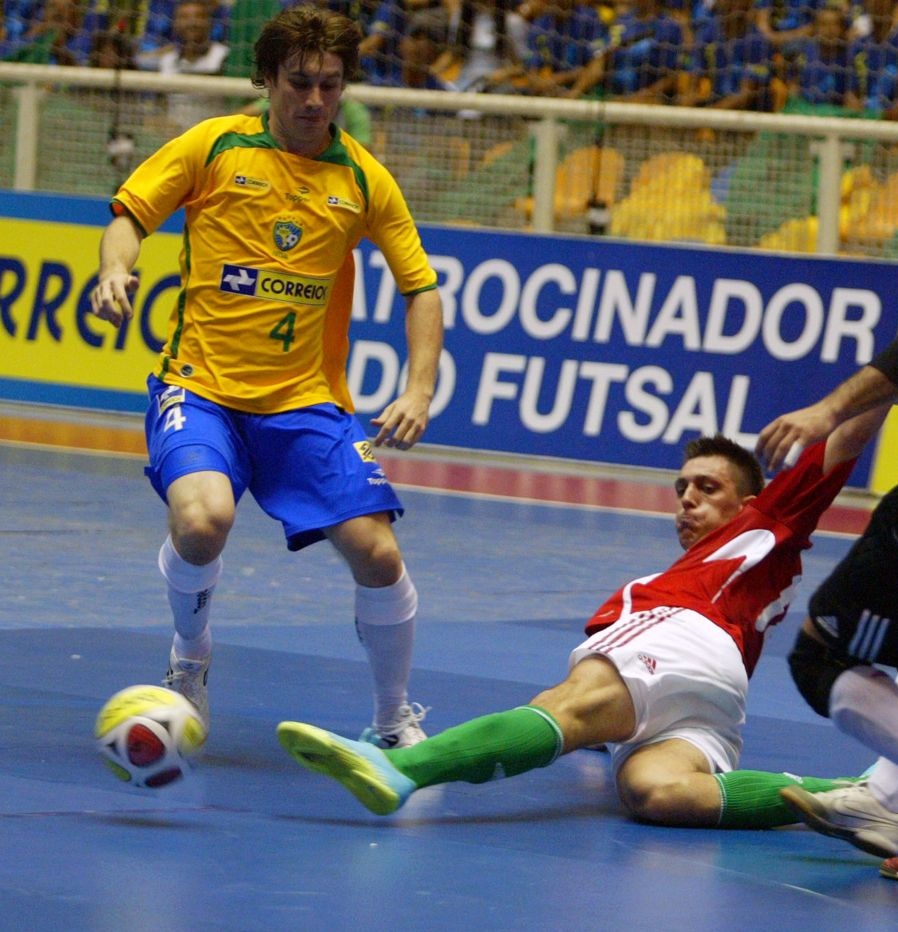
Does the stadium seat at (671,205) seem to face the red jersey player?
yes

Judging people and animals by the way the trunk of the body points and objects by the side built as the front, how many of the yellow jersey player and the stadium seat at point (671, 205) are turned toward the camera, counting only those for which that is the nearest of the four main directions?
2

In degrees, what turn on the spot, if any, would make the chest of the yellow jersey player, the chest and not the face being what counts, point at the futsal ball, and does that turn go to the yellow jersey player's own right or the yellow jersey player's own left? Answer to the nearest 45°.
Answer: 0° — they already face it

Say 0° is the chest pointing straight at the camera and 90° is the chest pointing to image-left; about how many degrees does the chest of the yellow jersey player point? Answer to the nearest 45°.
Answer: approximately 0°

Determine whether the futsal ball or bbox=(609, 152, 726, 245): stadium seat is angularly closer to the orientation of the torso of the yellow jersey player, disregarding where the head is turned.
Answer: the futsal ball

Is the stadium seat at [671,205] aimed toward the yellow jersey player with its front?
yes

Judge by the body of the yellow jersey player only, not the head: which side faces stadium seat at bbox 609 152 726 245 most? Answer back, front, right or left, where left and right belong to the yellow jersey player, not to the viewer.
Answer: back

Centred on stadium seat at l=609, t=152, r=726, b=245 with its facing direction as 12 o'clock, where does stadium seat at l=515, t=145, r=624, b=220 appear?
stadium seat at l=515, t=145, r=624, b=220 is roughly at 4 o'clock from stadium seat at l=609, t=152, r=726, b=245.

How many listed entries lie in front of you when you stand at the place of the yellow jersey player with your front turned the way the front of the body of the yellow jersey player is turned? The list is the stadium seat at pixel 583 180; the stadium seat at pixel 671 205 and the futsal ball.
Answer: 1

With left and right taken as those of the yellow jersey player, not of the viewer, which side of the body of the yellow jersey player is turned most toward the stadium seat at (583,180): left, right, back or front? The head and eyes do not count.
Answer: back
